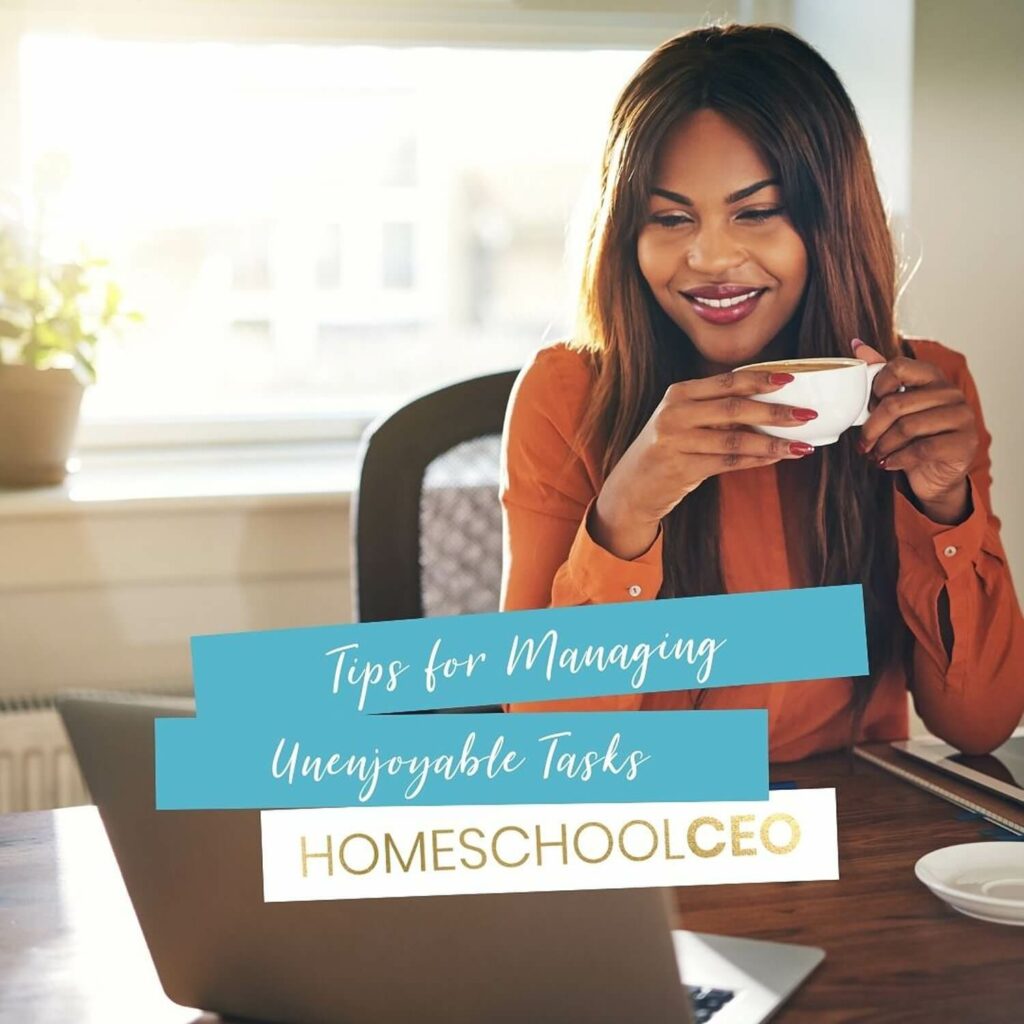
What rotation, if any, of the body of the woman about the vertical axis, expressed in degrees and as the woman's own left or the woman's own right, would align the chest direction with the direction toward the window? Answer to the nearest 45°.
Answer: approximately 135° to the woman's own right

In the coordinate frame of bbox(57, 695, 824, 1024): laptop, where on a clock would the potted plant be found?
The potted plant is roughly at 10 o'clock from the laptop.

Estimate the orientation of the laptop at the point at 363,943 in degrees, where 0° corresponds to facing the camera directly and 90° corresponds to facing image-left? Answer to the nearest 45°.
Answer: approximately 225°

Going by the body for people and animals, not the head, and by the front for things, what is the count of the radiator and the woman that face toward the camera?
2

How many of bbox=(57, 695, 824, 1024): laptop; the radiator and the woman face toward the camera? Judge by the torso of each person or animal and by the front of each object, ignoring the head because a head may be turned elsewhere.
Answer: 2

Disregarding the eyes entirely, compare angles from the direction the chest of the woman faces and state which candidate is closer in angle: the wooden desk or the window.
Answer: the wooden desk
